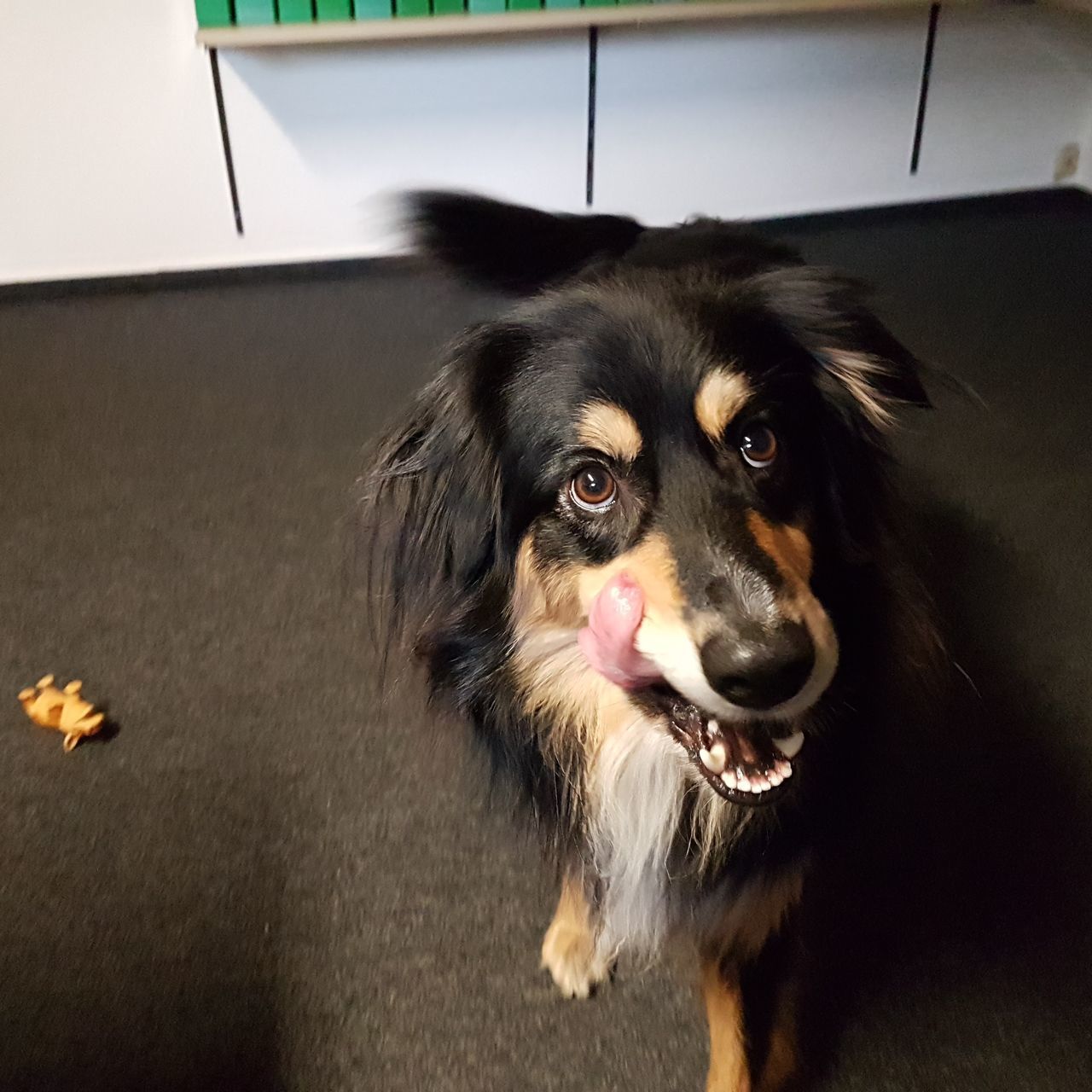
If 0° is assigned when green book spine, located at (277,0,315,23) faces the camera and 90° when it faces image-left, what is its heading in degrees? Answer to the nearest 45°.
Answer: approximately 0°

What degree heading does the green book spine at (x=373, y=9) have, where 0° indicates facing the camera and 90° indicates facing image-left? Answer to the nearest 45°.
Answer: approximately 0°

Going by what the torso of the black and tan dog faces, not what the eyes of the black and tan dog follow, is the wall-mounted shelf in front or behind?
behind
